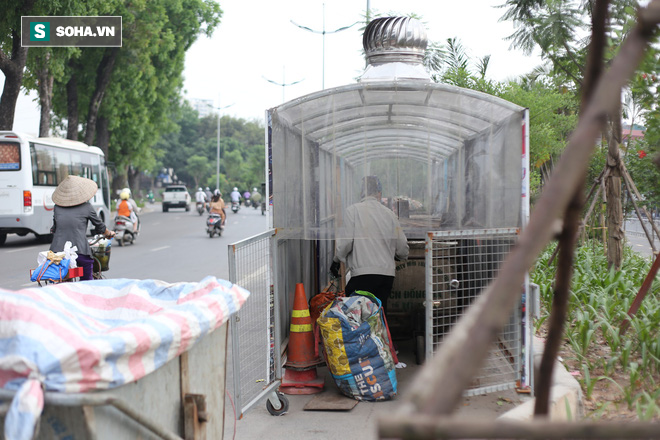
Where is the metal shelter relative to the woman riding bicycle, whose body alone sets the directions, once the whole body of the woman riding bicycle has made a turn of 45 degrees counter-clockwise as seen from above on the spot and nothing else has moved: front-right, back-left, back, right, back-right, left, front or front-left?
back-right

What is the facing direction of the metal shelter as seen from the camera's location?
facing the viewer

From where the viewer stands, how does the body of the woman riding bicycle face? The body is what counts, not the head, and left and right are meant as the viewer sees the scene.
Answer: facing away from the viewer and to the right of the viewer

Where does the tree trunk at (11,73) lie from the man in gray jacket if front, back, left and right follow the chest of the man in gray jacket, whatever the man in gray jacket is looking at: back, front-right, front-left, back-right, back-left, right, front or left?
front-left

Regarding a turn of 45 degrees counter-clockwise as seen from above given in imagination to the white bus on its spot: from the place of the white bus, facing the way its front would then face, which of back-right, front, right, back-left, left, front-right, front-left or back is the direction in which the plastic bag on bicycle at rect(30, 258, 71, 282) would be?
back

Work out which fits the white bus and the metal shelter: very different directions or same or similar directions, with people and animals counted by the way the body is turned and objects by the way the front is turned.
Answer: very different directions

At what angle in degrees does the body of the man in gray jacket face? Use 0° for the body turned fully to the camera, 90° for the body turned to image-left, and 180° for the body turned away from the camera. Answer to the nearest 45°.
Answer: approximately 180°

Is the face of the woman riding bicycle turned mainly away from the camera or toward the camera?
away from the camera
